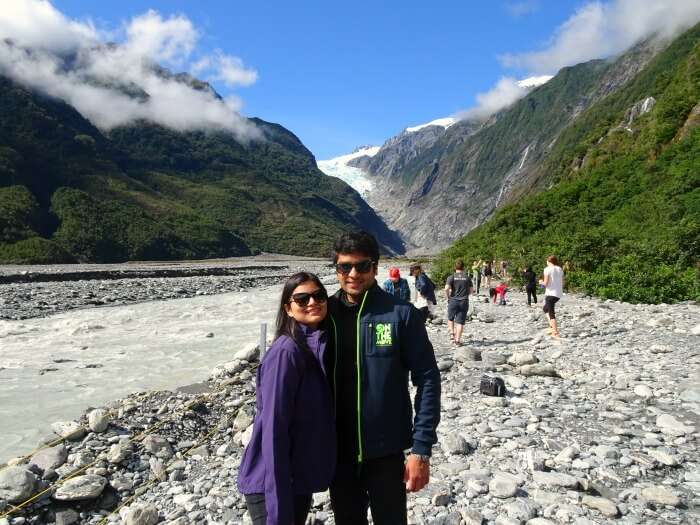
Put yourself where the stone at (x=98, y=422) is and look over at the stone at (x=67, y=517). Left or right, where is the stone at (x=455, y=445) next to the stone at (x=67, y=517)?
left

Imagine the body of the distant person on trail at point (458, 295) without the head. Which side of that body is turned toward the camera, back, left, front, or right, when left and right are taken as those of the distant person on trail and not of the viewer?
back

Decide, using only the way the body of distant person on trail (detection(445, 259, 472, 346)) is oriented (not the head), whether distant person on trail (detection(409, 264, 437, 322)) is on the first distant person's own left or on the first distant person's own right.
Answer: on the first distant person's own left

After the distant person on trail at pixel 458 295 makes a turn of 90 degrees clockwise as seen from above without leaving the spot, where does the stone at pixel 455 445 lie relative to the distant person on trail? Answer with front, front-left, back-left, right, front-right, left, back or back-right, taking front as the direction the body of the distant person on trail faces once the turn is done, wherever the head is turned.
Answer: right
